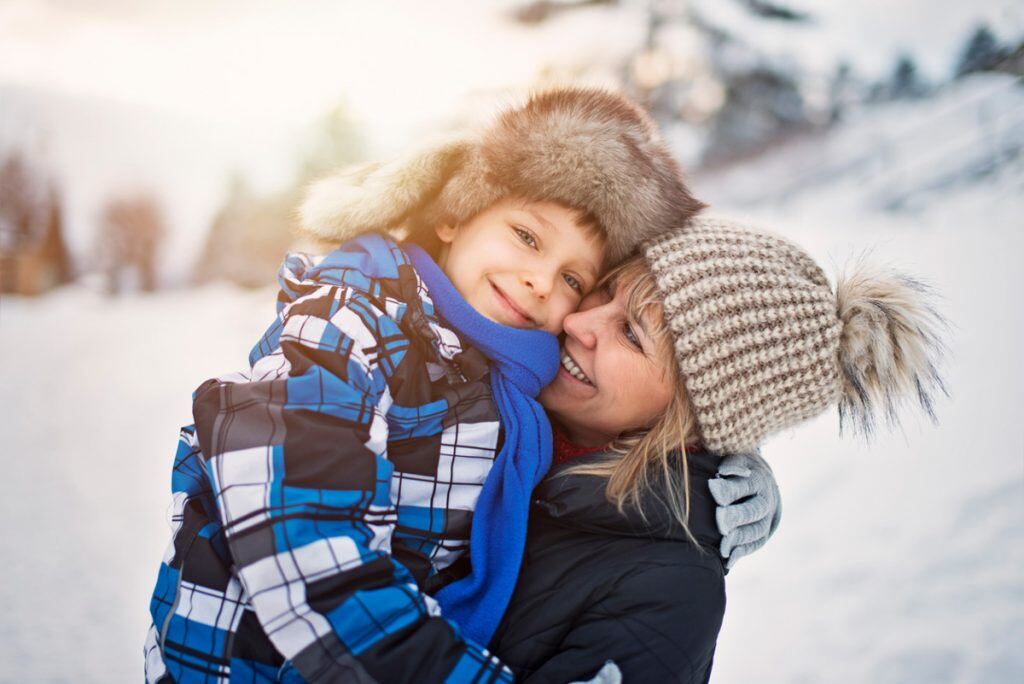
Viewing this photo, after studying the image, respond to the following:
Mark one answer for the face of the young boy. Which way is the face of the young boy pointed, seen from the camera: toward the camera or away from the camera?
toward the camera

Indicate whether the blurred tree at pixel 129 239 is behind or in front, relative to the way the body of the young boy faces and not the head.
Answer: behind

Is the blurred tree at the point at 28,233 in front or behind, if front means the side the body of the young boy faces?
behind

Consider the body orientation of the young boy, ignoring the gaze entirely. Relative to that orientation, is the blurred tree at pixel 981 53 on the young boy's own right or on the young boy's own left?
on the young boy's own left

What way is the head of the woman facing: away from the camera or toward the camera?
toward the camera
